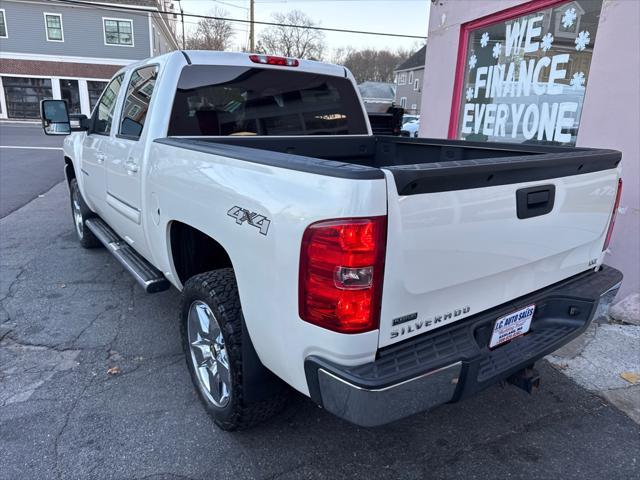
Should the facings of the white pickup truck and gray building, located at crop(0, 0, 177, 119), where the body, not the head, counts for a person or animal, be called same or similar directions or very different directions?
very different directions

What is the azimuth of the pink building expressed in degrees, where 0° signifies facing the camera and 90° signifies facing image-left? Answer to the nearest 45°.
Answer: approximately 45°

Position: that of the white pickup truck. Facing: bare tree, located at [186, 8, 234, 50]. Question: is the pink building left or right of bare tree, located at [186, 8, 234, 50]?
right

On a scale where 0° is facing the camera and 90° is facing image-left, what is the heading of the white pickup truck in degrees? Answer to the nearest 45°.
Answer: approximately 135°

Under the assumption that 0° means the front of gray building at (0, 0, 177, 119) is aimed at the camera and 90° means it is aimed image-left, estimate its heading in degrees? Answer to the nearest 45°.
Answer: approximately 0°

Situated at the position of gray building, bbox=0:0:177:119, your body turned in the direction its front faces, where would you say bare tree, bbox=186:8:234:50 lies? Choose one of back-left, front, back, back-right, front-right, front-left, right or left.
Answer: back-left

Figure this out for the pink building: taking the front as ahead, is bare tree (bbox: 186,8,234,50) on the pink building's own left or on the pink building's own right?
on the pink building's own right

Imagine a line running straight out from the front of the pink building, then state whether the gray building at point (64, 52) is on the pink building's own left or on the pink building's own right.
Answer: on the pink building's own right

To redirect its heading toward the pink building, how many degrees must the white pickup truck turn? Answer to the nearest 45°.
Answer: approximately 90° to its right

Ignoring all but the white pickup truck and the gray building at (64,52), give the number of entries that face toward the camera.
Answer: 1

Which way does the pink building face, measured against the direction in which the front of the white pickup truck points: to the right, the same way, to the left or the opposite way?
to the left

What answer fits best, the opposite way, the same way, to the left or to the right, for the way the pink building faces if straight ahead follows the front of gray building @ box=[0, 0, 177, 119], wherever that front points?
to the right

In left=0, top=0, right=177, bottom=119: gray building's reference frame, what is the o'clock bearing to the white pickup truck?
The white pickup truck is roughly at 12 o'clock from the gray building.
